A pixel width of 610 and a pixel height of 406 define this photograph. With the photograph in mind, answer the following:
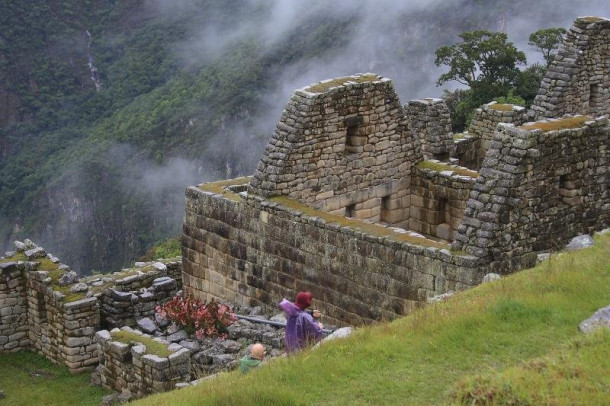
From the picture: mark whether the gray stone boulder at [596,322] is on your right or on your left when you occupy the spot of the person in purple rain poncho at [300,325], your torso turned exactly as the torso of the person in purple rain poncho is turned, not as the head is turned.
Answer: on your right

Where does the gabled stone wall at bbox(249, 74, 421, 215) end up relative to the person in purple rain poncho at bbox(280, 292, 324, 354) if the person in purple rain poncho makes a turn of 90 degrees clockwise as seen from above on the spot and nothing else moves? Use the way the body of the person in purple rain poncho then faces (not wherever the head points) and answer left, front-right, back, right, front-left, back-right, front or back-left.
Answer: back-left

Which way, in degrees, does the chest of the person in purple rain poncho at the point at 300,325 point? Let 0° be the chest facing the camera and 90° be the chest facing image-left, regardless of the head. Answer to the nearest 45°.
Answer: approximately 225°

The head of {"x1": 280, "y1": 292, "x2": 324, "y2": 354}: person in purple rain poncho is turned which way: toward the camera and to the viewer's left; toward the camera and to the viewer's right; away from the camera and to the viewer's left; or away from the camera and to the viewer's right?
away from the camera and to the viewer's right

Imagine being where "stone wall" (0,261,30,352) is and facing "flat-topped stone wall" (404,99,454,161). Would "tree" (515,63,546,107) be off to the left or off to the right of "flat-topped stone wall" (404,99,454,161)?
left

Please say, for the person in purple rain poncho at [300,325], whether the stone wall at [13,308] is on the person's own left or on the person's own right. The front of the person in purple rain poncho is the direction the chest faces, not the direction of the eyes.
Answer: on the person's own left

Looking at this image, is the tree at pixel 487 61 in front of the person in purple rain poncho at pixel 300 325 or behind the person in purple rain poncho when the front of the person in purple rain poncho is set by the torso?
in front

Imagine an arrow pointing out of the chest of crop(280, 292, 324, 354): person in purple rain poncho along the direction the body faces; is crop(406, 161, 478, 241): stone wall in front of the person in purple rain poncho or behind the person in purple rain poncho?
in front
